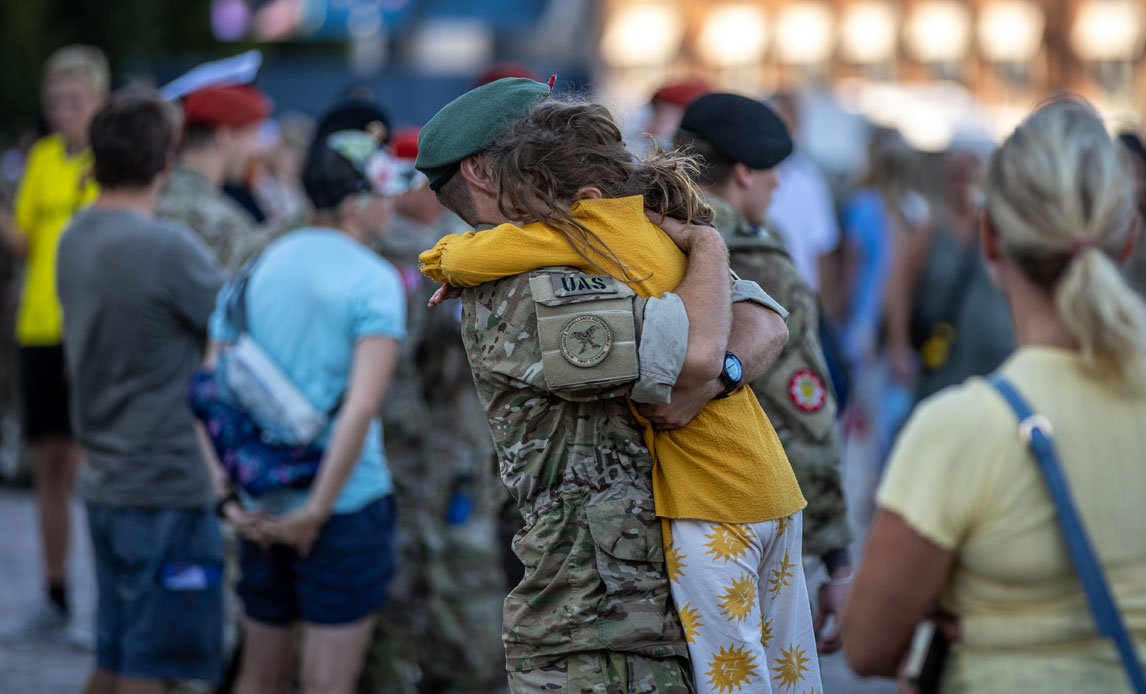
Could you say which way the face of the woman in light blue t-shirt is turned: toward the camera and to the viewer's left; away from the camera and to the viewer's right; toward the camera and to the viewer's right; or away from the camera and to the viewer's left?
away from the camera and to the viewer's right

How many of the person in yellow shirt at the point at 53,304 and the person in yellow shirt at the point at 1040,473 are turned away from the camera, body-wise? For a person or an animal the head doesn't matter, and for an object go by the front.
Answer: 1

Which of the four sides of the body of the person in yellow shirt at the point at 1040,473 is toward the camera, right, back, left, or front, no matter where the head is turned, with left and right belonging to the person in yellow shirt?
back

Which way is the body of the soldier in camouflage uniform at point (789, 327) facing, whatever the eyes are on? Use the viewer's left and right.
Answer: facing away from the viewer and to the right of the viewer

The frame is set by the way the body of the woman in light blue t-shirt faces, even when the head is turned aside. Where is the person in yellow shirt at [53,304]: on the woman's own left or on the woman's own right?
on the woman's own left

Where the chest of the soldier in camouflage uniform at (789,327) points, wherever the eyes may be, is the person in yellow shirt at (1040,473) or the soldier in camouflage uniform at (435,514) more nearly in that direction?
the soldier in camouflage uniform

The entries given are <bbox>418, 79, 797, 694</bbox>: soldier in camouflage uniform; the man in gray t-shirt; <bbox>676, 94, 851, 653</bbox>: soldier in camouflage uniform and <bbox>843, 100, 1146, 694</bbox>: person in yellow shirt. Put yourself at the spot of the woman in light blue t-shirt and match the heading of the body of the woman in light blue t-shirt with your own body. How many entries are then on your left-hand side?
1

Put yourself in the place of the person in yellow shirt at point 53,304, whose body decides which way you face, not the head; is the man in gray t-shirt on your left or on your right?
on your left

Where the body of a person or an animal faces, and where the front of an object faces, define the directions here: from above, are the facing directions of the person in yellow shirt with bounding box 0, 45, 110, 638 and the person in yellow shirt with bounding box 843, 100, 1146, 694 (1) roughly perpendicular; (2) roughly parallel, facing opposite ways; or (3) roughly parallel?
roughly parallel, facing opposite ways

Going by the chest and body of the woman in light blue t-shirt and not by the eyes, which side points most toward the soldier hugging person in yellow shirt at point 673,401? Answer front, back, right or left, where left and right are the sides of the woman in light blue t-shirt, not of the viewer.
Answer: right

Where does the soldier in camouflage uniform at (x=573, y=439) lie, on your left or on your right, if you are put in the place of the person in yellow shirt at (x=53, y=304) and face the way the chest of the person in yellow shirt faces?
on your left

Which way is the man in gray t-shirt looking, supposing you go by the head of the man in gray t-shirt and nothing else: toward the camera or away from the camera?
away from the camera

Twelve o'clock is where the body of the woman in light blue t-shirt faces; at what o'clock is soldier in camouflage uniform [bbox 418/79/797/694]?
The soldier in camouflage uniform is roughly at 4 o'clock from the woman in light blue t-shirt.

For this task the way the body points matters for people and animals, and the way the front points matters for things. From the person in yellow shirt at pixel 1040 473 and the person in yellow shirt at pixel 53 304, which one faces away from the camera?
the person in yellow shirt at pixel 1040 473

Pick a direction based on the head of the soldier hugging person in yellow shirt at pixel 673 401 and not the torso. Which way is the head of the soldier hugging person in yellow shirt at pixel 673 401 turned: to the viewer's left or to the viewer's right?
to the viewer's left

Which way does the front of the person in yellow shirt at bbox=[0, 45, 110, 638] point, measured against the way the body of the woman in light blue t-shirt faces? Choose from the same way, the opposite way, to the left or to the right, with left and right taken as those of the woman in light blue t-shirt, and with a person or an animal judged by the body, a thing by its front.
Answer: the opposite way
